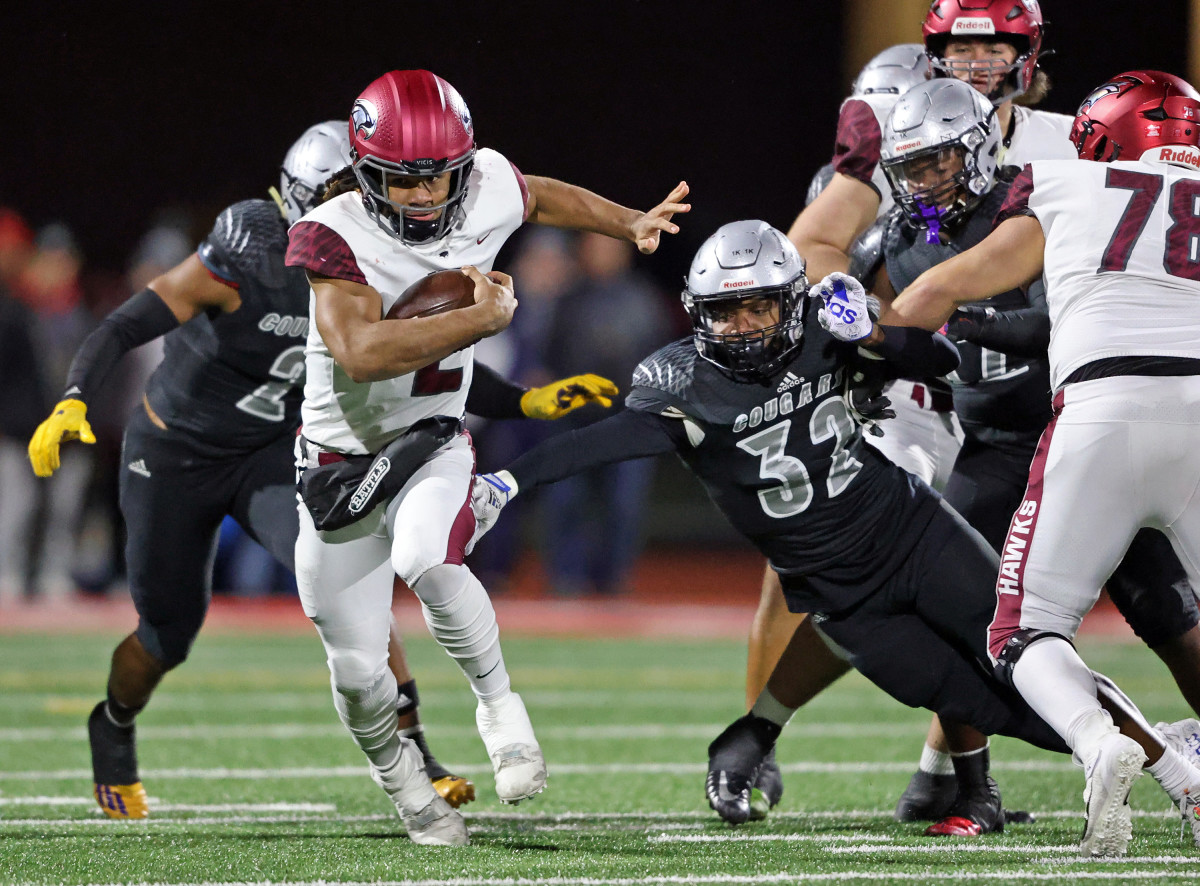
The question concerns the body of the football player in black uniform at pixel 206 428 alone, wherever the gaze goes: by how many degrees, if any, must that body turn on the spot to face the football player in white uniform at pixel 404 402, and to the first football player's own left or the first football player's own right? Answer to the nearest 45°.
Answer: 0° — they already face them

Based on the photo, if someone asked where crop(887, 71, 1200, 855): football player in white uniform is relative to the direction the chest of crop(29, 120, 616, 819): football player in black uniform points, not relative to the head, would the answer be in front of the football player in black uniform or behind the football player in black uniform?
in front

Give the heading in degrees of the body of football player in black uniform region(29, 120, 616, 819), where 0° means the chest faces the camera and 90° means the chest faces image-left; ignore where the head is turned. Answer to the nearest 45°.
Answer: approximately 315°

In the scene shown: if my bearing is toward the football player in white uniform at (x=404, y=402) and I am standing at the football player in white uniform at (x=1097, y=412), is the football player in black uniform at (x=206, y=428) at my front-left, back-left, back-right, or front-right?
front-right

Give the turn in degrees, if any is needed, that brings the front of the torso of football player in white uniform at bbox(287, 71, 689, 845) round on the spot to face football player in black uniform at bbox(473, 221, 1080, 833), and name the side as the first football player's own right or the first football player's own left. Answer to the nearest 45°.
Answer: approximately 45° to the first football player's own left

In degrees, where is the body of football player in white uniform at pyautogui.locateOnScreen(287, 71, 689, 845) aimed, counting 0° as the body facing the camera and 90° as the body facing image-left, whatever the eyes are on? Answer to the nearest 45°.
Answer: approximately 315°

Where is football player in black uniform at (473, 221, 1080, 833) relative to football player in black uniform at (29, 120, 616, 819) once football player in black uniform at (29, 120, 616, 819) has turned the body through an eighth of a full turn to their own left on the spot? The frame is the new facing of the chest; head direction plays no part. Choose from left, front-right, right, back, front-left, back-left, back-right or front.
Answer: front-right

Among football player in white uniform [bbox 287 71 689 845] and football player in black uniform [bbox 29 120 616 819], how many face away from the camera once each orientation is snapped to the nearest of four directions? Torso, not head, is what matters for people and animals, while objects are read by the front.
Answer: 0

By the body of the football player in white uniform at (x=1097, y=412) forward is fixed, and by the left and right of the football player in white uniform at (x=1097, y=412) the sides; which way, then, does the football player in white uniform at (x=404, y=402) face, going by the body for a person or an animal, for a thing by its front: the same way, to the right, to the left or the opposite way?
the opposite way
